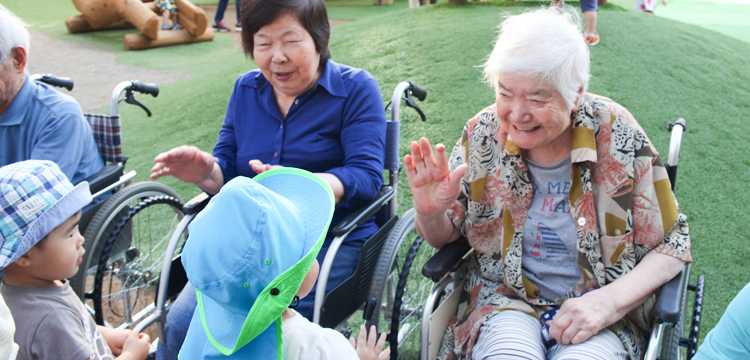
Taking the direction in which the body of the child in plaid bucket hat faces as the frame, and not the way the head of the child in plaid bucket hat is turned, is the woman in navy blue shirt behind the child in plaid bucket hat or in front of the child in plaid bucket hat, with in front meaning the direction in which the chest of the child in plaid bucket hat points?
in front

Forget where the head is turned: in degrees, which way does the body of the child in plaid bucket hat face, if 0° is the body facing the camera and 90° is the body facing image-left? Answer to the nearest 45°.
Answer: approximately 270°

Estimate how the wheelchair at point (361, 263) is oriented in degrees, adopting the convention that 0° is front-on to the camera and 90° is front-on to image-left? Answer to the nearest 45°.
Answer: approximately 45°

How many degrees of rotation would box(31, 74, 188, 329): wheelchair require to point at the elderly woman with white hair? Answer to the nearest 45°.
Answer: approximately 90° to its left

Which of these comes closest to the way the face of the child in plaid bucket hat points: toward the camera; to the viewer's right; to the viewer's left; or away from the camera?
to the viewer's right

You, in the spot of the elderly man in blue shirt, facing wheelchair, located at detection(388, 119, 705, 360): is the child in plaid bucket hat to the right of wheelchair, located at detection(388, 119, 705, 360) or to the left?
right

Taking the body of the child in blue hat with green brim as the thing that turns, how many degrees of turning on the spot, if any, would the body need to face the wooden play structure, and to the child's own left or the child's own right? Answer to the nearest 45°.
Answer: approximately 45° to the child's own left

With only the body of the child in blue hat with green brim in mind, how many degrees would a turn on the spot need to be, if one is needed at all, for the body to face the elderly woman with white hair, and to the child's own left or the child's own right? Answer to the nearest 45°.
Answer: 0° — they already face them

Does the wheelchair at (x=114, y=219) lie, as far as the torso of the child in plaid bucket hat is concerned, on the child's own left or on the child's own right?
on the child's own left

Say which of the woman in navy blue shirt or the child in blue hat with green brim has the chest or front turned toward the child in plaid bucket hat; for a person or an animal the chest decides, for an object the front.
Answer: the woman in navy blue shirt
